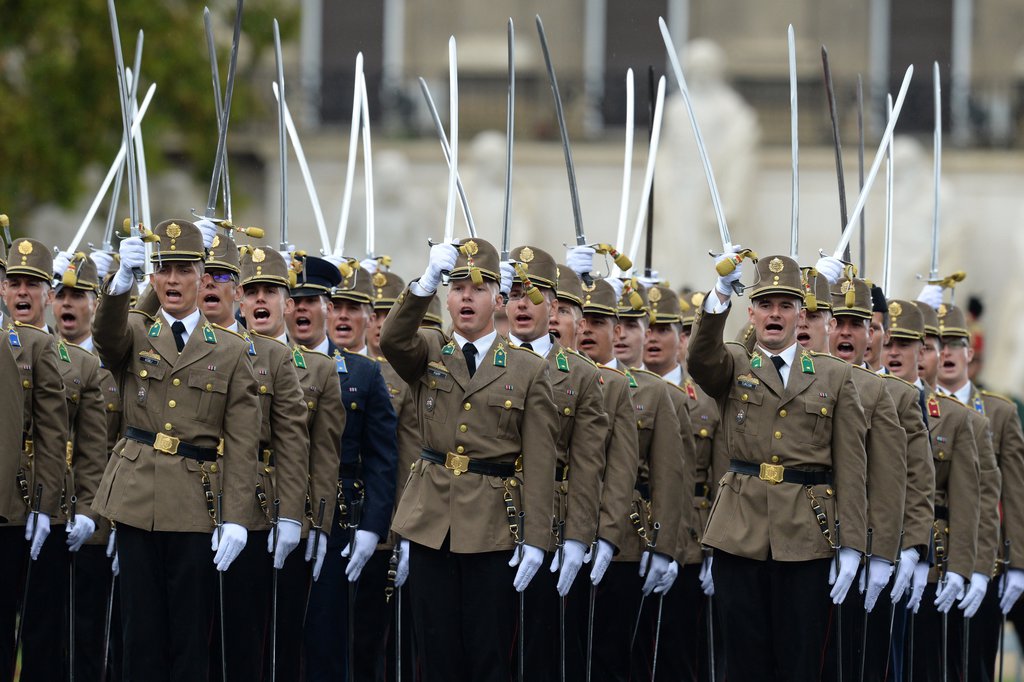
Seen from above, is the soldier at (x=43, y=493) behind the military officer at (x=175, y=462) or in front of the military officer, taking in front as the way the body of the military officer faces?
behind

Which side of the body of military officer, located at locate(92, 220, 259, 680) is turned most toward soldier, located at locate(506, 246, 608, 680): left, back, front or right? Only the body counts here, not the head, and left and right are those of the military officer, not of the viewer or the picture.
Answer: left

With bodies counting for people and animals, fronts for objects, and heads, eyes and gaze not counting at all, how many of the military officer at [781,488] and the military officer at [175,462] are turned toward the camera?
2

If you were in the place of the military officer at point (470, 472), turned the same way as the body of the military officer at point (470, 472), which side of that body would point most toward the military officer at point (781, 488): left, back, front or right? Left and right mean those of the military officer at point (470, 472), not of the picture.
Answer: left

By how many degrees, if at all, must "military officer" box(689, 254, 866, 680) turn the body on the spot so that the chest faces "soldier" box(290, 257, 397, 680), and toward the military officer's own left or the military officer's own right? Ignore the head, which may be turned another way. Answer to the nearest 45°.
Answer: approximately 90° to the military officer's own right

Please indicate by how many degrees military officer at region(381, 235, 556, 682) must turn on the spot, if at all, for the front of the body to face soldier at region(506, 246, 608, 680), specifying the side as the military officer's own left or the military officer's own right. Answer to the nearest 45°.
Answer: approximately 135° to the military officer's own left

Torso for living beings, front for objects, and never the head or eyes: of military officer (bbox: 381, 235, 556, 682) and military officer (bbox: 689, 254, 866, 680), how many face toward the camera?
2

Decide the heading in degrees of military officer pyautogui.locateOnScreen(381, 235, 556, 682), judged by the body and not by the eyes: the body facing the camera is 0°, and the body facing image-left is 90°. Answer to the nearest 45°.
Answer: approximately 0°
